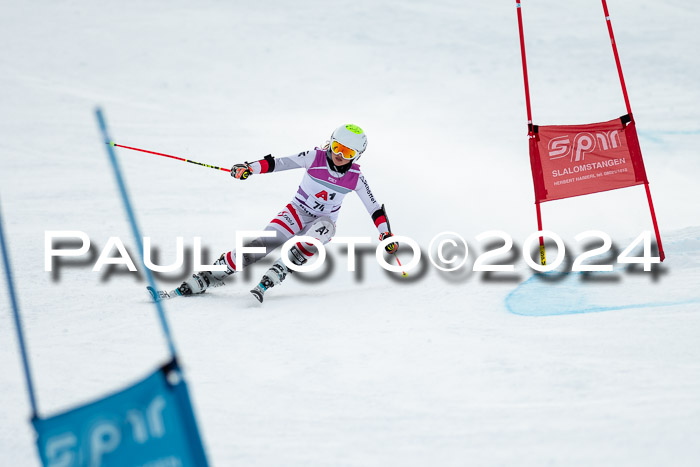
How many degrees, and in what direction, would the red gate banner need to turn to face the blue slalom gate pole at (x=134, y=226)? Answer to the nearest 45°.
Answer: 0° — it already faces it

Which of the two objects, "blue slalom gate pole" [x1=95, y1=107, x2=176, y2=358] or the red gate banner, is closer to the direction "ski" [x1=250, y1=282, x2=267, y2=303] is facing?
the blue slalom gate pole

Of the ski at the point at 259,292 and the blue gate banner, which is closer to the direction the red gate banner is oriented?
the blue gate banner

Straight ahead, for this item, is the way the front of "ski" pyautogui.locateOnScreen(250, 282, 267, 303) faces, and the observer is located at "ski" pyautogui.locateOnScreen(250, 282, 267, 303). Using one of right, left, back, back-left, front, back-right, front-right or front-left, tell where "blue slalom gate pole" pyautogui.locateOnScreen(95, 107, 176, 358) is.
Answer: front-left

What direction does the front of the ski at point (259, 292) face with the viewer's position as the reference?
facing the viewer and to the left of the viewer

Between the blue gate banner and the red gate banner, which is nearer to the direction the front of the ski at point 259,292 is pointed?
the blue gate banner

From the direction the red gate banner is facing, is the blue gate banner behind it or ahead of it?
ahead

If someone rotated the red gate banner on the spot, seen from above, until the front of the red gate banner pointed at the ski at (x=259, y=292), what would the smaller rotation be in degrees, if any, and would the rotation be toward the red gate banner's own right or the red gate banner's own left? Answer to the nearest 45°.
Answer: approximately 45° to the red gate banner's own right

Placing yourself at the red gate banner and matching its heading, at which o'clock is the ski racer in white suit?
The ski racer in white suit is roughly at 2 o'clock from the red gate banner.

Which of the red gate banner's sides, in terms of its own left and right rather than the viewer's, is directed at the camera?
front

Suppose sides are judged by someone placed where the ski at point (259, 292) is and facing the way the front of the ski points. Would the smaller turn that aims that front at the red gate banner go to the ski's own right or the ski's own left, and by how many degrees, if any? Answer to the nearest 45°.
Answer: approximately 135° to the ski's own left

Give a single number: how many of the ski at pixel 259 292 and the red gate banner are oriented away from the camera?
0
